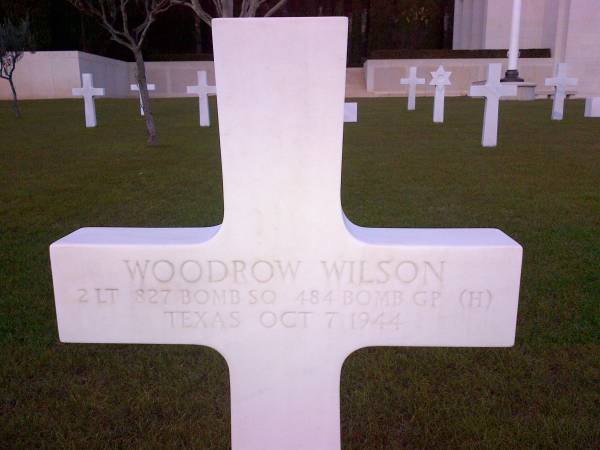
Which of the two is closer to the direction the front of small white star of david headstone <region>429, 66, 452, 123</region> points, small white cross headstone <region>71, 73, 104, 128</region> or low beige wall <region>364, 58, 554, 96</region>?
the small white cross headstone

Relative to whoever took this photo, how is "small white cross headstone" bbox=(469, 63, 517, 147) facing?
facing the viewer

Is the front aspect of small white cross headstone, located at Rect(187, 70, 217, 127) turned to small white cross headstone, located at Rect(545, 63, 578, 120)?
no

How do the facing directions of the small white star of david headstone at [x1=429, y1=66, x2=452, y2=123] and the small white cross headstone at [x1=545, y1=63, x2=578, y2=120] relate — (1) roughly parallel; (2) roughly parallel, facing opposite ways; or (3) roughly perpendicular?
roughly parallel

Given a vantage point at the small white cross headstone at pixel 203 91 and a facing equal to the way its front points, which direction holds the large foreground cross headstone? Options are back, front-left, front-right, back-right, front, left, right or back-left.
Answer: front

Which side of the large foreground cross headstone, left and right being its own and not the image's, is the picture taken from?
front

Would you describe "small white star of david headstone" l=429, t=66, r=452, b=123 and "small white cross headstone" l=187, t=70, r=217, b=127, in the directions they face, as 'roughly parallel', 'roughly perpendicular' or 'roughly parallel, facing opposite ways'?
roughly parallel

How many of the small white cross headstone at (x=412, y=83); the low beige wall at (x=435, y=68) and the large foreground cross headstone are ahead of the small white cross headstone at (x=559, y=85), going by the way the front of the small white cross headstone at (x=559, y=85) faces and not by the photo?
1

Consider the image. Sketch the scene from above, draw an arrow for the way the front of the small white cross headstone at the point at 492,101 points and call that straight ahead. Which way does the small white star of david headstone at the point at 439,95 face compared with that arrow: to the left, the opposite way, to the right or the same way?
the same way

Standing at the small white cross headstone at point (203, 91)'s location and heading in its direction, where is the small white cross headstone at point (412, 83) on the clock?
the small white cross headstone at point (412, 83) is roughly at 8 o'clock from the small white cross headstone at point (203, 91).

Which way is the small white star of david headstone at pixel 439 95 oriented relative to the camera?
toward the camera

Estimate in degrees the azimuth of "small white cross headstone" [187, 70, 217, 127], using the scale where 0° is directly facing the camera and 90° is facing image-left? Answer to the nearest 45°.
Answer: approximately 0°

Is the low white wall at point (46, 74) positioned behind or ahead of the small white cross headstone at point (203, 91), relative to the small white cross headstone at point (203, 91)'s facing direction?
behind

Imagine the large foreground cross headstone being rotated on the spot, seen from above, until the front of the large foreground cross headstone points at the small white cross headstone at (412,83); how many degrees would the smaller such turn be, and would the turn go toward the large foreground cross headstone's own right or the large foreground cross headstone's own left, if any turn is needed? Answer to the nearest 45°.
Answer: approximately 180°

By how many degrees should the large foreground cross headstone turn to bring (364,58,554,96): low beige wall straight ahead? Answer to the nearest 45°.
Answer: approximately 180°

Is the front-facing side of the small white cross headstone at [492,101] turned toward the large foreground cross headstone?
yes
